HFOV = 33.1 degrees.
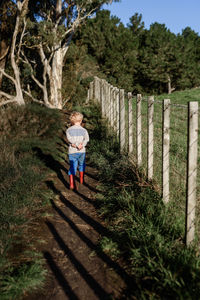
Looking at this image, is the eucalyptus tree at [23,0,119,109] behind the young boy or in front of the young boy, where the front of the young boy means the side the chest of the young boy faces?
in front

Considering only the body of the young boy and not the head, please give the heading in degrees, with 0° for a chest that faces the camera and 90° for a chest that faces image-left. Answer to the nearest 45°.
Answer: approximately 180°

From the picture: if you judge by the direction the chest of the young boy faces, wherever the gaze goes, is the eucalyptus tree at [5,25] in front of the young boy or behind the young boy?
in front
